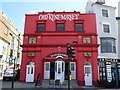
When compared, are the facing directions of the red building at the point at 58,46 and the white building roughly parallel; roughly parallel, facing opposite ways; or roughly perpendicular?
roughly parallel

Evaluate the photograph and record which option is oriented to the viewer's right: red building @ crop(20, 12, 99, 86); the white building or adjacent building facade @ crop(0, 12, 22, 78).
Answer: the adjacent building facade

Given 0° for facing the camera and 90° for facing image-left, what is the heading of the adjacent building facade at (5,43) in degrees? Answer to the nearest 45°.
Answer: approximately 270°

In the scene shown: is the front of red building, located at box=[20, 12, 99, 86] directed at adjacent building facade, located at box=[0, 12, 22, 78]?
no

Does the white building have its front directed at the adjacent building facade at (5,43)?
no

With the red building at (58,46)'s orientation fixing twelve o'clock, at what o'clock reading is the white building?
The white building is roughly at 9 o'clock from the red building.

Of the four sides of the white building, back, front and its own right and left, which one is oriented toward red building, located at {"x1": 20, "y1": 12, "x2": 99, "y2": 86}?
right

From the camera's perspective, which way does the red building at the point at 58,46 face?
toward the camera
